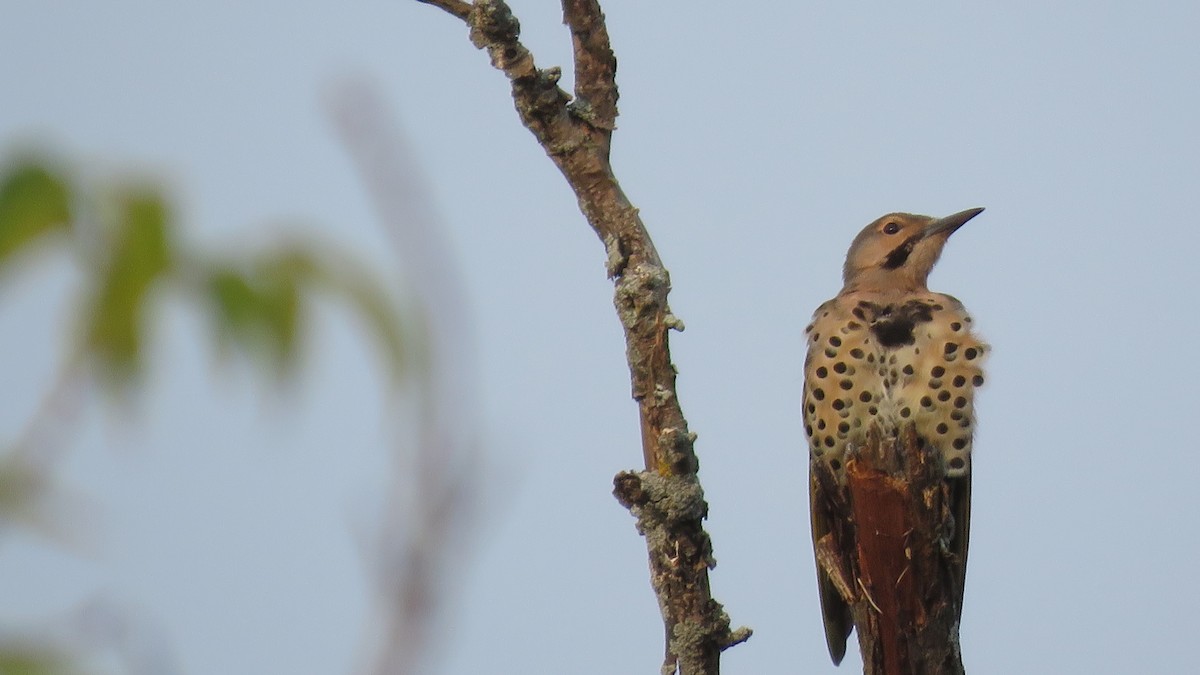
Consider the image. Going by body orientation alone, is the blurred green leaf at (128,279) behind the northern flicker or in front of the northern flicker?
in front

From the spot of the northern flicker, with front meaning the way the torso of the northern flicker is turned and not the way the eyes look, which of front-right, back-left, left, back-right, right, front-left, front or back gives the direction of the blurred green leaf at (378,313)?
front

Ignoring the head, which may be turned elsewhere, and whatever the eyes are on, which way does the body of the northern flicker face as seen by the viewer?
toward the camera

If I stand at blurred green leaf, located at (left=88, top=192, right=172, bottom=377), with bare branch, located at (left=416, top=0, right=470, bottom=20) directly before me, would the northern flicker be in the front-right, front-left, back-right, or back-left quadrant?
front-right

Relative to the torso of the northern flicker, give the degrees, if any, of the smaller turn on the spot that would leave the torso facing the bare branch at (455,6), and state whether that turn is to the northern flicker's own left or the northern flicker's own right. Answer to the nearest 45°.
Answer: approximately 45° to the northern flicker's own right
